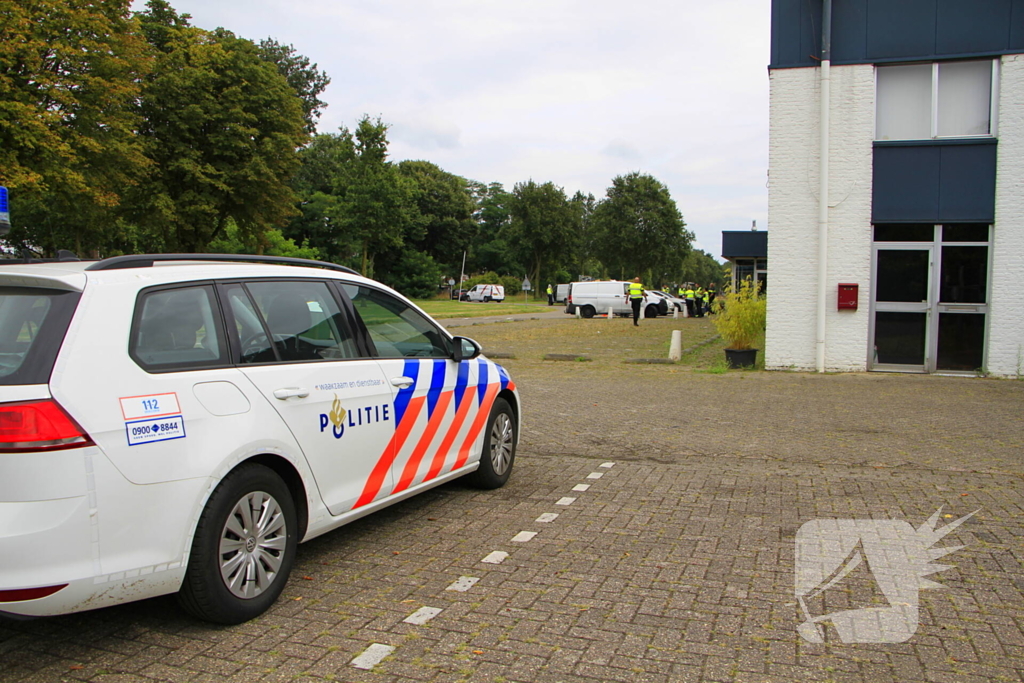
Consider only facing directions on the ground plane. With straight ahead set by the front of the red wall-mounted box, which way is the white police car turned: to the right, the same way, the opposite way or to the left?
the opposite way

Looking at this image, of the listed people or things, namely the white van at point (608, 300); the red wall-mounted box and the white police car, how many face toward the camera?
1

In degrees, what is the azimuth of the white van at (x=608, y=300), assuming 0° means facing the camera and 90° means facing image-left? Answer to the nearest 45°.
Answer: approximately 270°

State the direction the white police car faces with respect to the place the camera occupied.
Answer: facing away from the viewer and to the right of the viewer

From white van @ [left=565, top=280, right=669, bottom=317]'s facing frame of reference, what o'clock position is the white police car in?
The white police car is roughly at 3 o'clock from the white van.

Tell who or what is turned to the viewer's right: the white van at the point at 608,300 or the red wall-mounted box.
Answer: the white van

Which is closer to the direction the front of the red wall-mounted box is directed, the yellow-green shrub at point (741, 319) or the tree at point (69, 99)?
the tree

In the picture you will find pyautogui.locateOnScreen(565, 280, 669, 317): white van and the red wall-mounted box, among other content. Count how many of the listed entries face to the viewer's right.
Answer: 1

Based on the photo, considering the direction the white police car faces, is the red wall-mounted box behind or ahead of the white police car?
ahead

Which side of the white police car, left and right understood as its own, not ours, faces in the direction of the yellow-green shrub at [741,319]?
front

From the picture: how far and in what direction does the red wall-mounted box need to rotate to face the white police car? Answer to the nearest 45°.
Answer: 0° — it already faces it

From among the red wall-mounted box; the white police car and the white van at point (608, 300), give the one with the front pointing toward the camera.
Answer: the red wall-mounted box

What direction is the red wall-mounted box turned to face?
toward the camera

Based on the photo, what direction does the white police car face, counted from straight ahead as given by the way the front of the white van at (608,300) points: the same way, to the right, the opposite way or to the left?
to the left

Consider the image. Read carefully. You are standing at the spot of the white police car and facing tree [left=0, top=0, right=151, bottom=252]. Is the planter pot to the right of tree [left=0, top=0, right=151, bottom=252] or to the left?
right

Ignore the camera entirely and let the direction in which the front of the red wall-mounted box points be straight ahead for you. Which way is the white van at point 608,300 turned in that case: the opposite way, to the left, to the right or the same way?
to the left

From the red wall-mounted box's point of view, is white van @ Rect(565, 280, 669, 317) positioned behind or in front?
behind
